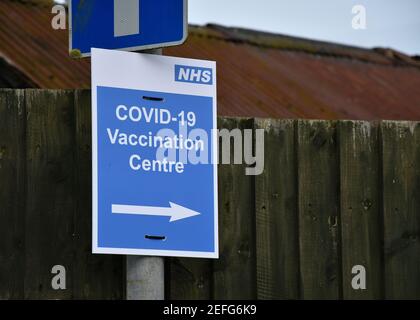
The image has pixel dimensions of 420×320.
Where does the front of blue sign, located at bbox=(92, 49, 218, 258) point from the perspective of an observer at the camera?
facing the viewer and to the right of the viewer
